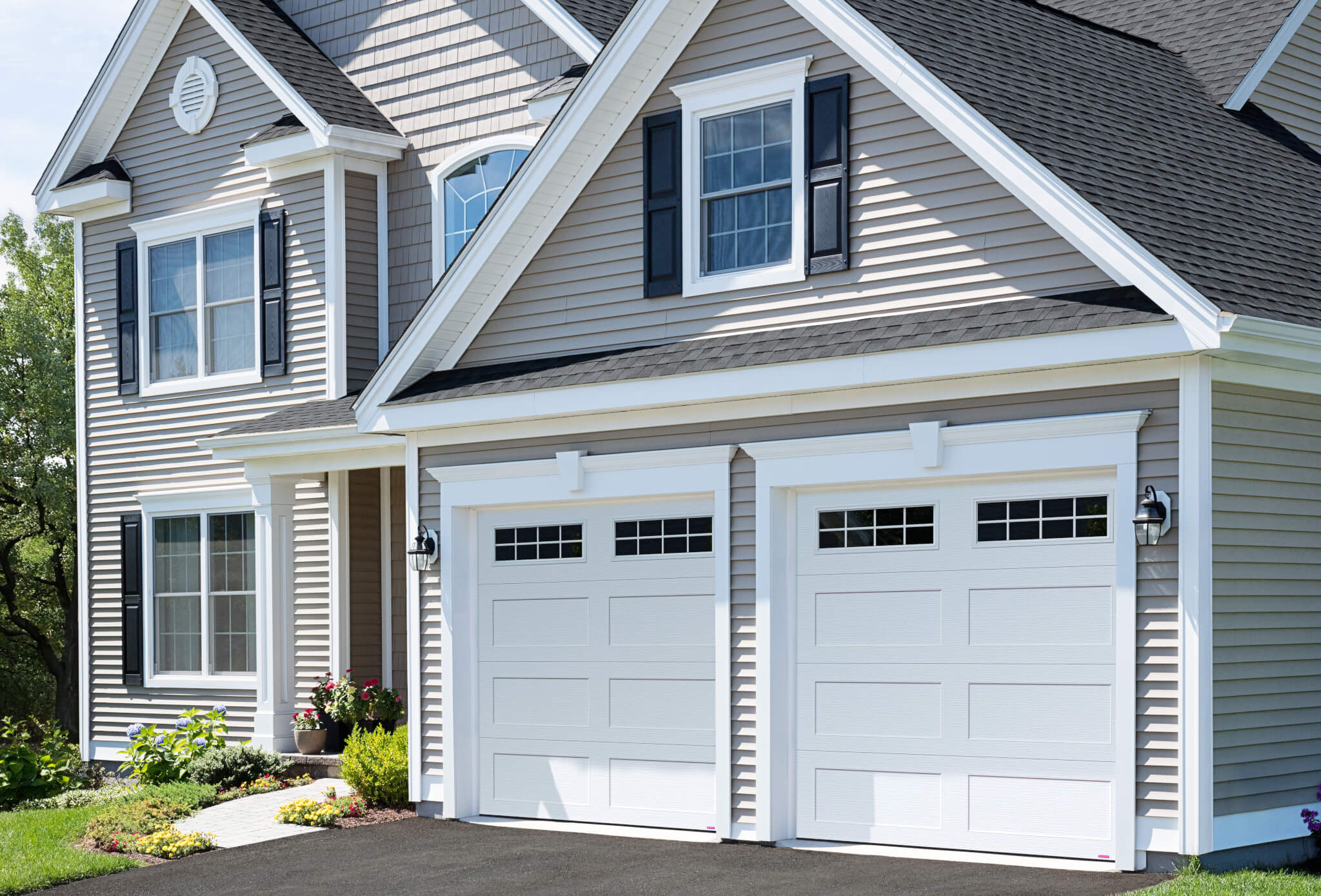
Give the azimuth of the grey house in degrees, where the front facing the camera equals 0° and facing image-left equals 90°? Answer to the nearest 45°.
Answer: approximately 45°

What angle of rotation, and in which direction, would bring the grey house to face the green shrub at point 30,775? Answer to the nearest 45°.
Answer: approximately 90° to its right

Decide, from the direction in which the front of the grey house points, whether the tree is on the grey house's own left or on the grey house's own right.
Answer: on the grey house's own right
